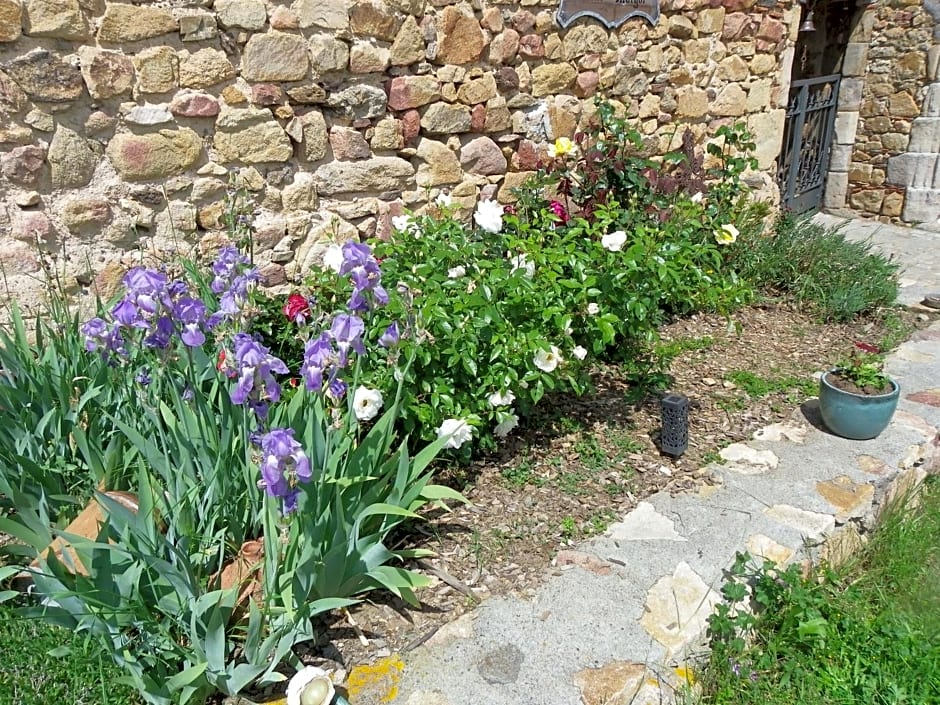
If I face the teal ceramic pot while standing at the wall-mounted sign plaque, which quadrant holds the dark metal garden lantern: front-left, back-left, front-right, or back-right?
front-right

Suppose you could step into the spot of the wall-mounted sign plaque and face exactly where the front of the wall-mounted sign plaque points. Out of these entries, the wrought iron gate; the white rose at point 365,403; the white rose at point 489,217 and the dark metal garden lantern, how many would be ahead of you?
3

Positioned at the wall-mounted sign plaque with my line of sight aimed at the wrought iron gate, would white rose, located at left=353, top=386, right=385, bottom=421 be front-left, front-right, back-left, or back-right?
back-right

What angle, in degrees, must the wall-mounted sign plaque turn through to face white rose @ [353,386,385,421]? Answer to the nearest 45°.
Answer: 0° — it already faces it

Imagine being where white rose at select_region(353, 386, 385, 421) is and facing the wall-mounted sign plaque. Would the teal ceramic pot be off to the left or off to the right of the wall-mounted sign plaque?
right

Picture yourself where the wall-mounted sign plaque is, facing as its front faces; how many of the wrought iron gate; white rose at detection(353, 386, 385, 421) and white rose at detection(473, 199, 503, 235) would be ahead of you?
2

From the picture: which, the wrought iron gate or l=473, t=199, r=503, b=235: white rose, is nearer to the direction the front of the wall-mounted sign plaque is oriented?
the white rose

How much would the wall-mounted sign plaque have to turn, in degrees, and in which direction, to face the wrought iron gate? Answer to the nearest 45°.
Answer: approximately 135° to its left

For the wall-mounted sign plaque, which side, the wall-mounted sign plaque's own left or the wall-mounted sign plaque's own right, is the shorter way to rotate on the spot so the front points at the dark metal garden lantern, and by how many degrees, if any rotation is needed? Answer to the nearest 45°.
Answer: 0° — it already faces it

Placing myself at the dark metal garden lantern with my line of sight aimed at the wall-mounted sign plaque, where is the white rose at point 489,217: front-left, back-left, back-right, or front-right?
front-left

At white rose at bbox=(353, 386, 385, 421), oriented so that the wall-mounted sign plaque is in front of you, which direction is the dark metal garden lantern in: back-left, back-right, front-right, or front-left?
front-right

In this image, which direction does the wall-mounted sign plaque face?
toward the camera
